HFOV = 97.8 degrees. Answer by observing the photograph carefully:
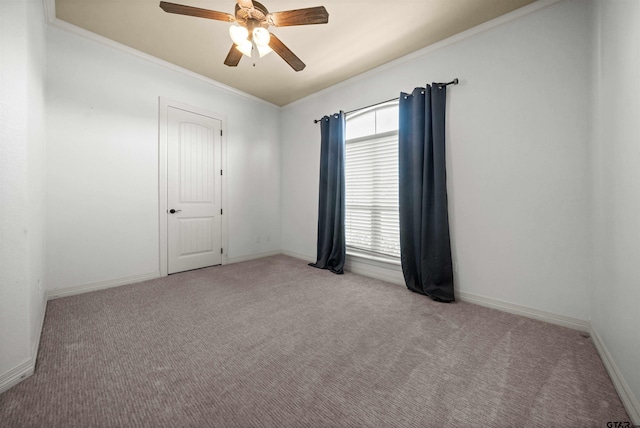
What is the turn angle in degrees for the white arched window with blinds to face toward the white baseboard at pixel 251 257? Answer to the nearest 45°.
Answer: approximately 45° to its right

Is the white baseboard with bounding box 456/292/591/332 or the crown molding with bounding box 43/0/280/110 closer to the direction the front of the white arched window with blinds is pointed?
the crown molding

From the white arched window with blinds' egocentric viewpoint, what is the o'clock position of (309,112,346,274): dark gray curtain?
The dark gray curtain is roughly at 2 o'clock from the white arched window with blinds.

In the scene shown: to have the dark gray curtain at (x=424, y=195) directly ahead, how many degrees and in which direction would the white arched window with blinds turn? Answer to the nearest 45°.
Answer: approximately 90° to its left

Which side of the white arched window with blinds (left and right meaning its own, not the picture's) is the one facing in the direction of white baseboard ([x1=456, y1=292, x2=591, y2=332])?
left

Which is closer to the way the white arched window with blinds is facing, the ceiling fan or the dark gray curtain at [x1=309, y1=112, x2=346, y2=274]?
the ceiling fan

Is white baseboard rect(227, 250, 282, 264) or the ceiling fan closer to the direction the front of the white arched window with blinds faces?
the ceiling fan

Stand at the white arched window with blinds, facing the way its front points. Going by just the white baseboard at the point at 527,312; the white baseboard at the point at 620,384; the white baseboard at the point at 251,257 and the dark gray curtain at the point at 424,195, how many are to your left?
3

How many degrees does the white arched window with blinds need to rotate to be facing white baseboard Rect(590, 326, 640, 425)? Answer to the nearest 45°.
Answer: approximately 90° to its left

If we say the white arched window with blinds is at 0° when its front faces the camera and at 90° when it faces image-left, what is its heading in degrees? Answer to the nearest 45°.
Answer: approximately 45°

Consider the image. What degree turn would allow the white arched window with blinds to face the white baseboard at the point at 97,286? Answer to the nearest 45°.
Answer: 0° — it already faces it

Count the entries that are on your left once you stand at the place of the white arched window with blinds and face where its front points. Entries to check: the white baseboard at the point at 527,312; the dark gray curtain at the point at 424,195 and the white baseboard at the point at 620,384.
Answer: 3
